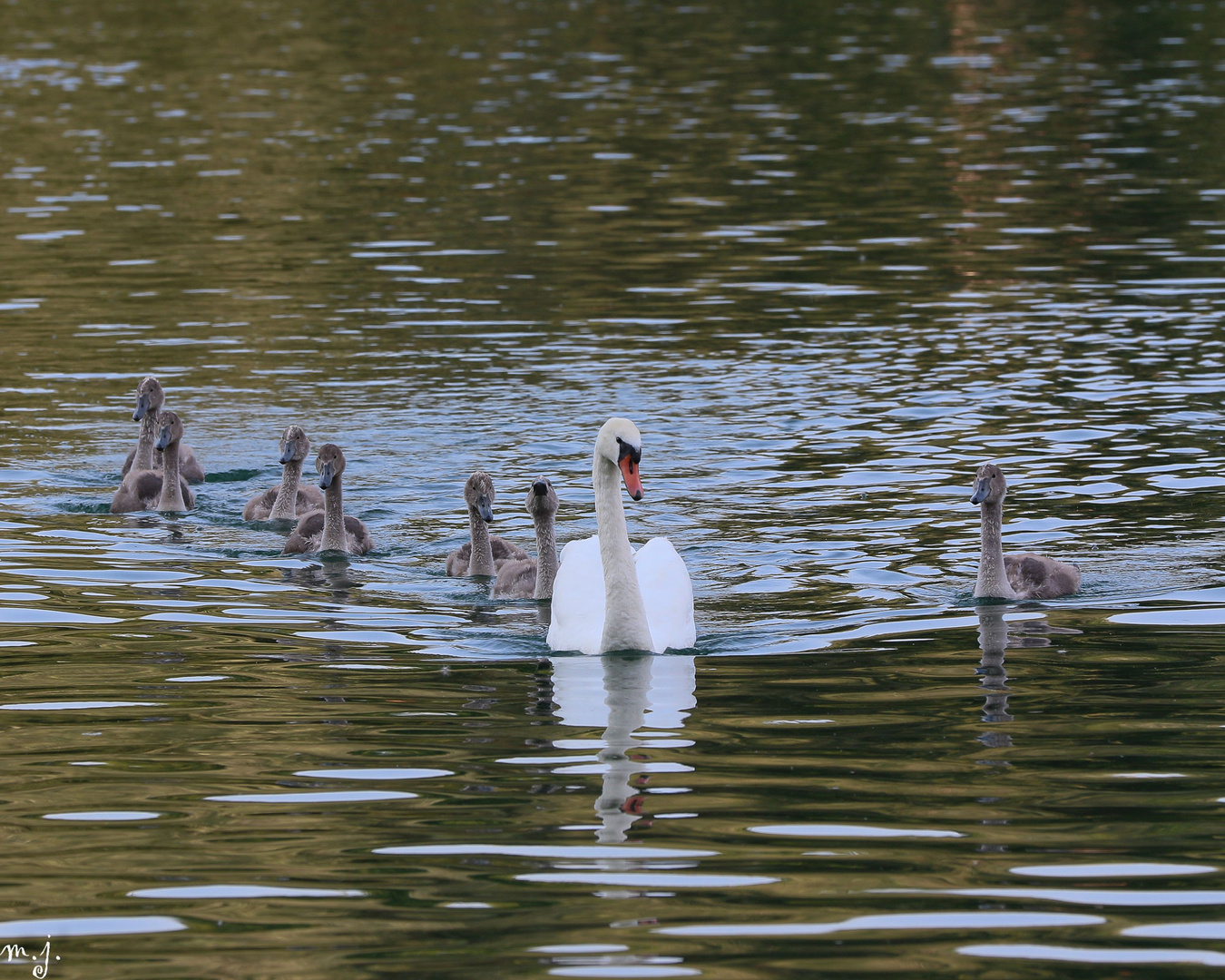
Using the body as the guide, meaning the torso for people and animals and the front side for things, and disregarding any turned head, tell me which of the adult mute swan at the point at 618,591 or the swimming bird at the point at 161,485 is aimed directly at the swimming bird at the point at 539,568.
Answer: the swimming bird at the point at 161,485

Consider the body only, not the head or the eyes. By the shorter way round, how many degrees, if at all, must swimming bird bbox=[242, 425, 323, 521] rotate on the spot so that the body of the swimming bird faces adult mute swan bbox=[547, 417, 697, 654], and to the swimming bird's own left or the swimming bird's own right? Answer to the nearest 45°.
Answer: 0° — it already faces it

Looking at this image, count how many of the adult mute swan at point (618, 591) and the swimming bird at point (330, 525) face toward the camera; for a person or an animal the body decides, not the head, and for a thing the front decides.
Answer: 2

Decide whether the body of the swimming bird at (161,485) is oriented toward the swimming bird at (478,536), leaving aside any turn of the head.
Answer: yes

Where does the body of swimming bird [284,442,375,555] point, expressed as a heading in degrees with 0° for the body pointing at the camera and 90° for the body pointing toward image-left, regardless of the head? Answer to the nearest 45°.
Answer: approximately 0°

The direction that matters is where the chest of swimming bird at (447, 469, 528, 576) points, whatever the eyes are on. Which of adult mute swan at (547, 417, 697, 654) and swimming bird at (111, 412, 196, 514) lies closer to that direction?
the adult mute swan
